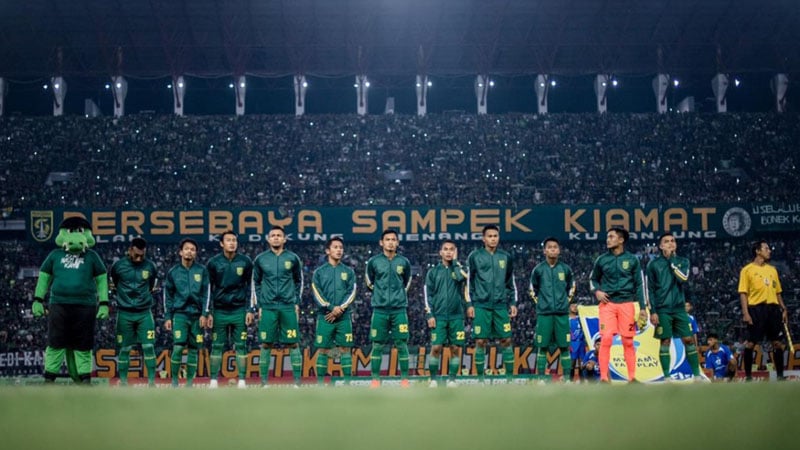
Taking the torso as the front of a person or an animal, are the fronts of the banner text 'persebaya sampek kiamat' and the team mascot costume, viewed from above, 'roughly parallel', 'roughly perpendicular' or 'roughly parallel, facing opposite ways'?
roughly parallel

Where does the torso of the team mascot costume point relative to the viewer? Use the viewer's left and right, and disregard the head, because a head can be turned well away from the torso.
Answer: facing the viewer

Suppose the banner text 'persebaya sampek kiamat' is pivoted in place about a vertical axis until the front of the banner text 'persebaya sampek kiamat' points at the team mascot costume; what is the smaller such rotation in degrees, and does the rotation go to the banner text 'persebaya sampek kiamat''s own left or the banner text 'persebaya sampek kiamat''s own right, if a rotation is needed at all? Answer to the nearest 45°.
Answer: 0° — it already faces them

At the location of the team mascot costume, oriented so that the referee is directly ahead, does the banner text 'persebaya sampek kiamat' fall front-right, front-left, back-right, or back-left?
front-left

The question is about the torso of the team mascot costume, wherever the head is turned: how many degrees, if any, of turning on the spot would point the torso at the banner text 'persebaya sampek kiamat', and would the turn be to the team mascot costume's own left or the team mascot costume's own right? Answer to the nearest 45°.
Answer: approximately 135° to the team mascot costume's own left

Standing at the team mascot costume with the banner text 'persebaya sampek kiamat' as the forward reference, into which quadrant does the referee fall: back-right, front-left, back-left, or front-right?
front-right

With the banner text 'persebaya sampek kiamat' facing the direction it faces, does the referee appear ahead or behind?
ahead

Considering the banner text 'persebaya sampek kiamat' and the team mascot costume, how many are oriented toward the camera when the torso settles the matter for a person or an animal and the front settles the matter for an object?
2

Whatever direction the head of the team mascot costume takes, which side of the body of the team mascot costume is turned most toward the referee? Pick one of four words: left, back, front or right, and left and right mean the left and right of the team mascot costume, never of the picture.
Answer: left

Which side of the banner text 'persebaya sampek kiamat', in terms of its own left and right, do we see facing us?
front
